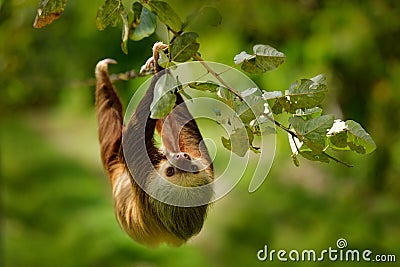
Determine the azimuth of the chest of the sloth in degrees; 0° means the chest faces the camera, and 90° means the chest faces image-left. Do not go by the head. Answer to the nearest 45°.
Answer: approximately 315°
